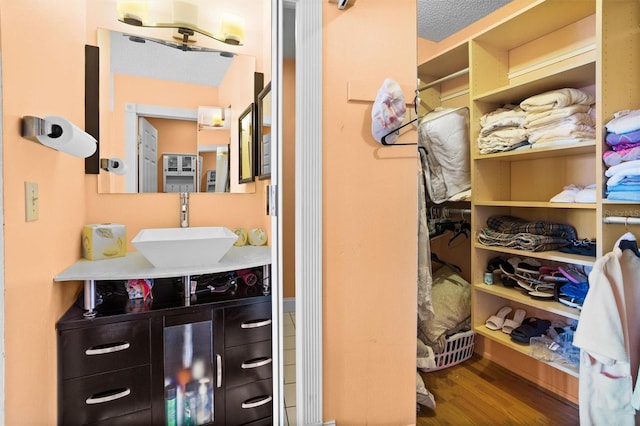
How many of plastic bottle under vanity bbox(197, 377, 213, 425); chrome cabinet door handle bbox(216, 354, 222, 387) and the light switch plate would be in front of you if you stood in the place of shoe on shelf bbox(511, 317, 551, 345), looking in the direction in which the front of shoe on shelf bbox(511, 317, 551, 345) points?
3

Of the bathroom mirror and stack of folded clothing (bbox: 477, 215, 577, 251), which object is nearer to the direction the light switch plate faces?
the stack of folded clothing

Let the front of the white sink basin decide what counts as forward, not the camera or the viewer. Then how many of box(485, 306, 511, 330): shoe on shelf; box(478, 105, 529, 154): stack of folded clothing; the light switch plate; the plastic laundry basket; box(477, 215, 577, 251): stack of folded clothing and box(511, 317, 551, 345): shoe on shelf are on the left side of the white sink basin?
5

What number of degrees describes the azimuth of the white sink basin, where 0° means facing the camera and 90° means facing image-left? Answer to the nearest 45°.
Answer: approximately 0°

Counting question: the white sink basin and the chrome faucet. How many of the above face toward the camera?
2
